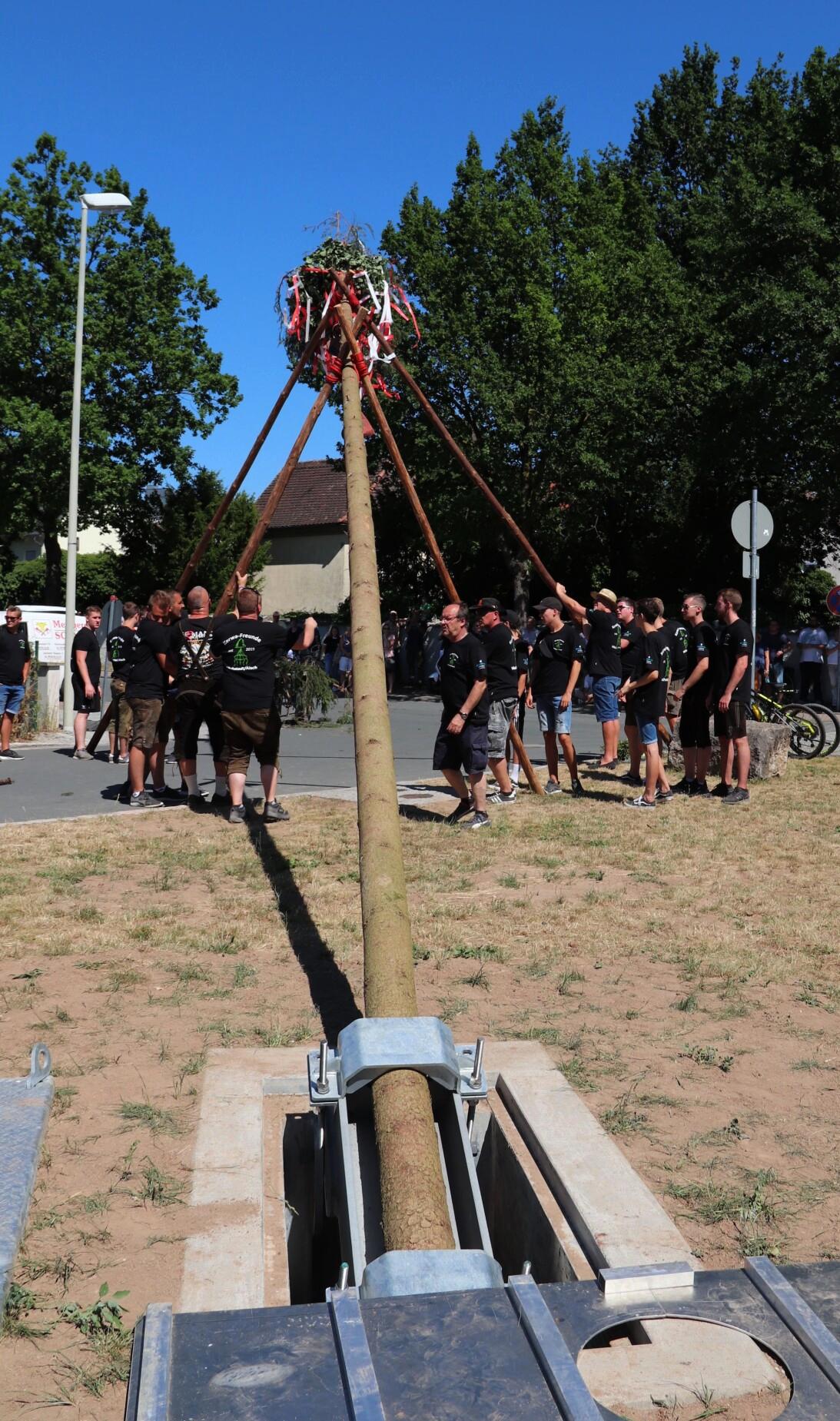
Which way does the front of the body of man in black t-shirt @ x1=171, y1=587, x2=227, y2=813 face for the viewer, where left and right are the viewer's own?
facing away from the viewer

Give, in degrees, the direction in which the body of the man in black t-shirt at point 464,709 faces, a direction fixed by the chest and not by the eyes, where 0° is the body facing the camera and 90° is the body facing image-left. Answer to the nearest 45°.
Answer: approximately 45°

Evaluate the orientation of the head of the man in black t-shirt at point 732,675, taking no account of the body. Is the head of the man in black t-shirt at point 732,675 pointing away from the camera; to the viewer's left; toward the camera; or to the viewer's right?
to the viewer's left

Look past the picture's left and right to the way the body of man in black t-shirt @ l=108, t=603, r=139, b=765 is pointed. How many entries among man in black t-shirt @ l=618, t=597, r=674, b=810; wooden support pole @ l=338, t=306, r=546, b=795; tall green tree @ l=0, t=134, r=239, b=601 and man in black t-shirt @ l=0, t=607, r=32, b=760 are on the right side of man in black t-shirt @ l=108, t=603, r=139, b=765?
2

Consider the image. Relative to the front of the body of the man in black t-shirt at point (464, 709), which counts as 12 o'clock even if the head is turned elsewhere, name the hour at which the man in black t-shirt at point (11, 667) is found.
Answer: the man in black t-shirt at point (11, 667) is roughly at 3 o'clock from the man in black t-shirt at point (464, 709).

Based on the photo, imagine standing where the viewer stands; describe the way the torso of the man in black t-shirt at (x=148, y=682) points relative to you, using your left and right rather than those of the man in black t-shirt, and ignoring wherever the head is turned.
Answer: facing to the right of the viewer

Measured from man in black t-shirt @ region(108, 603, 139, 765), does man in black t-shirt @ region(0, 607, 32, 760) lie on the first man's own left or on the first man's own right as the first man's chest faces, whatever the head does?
on the first man's own left

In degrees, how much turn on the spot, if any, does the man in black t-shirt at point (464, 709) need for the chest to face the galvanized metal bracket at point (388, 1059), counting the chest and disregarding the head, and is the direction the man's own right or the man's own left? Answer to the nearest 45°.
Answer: approximately 45° to the man's own left
